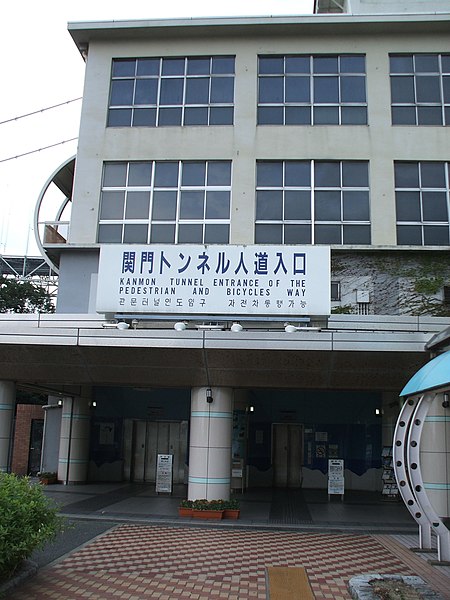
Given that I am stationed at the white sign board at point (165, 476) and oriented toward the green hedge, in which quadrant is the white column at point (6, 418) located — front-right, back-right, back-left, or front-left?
front-right

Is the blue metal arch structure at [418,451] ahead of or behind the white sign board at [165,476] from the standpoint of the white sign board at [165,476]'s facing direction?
ahead

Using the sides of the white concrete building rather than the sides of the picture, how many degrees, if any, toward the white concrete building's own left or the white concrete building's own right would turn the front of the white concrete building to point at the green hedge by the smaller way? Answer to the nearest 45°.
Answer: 0° — it already faces it

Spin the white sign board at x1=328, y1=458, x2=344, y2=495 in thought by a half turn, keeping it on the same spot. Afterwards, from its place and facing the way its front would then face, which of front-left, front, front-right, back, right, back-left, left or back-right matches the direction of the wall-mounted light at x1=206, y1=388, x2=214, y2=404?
back-left

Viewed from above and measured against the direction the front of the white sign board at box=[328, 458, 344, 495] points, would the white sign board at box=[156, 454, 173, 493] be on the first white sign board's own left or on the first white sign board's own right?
on the first white sign board's own right

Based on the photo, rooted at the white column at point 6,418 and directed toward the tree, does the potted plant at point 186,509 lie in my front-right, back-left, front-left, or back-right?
back-right

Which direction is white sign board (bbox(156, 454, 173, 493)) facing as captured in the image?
toward the camera

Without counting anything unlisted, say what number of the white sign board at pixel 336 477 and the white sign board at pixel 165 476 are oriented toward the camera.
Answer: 2

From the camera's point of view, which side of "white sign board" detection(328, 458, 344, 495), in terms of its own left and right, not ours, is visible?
front

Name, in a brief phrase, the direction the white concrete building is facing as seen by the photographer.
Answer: facing the viewer
